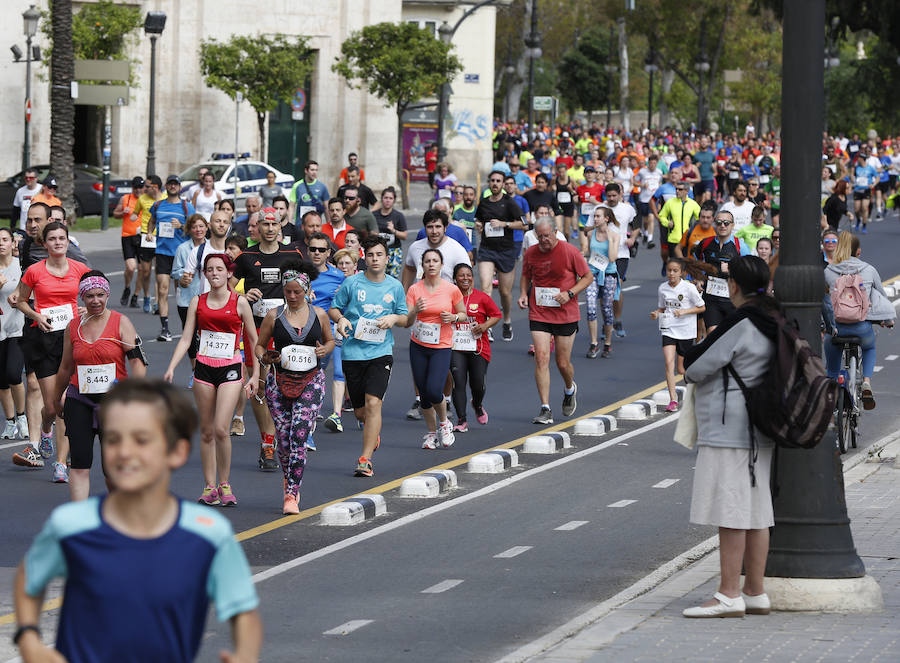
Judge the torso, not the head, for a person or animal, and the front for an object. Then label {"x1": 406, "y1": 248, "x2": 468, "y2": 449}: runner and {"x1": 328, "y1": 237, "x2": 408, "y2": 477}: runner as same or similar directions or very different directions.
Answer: same or similar directions

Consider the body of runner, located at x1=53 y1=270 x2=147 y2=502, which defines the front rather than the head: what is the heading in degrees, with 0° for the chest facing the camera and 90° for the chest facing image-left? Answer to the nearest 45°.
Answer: approximately 0°

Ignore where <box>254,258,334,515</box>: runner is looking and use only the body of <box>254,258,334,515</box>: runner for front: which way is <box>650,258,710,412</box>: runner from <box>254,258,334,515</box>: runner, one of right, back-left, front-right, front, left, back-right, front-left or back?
back-left

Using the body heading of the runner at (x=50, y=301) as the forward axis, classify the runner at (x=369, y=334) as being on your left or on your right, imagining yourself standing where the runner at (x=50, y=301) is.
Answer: on your left

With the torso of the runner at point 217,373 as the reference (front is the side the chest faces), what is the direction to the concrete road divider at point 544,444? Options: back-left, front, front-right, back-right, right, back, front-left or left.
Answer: back-left

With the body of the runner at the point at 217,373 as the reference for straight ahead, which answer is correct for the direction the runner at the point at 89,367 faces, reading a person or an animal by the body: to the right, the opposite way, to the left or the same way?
the same way

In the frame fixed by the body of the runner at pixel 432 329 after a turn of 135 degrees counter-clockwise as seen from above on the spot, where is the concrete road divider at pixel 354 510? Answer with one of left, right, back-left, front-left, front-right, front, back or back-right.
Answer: back-right

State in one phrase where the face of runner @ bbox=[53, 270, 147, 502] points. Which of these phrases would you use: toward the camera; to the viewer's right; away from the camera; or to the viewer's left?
toward the camera

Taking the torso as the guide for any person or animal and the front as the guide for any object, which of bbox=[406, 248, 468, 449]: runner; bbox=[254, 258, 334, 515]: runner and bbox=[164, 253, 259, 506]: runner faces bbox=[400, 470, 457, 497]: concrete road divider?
bbox=[406, 248, 468, 449]: runner

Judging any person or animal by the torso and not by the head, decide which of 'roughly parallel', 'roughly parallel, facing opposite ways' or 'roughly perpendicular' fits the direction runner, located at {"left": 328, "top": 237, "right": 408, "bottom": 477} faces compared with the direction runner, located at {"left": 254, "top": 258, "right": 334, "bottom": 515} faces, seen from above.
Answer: roughly parallel

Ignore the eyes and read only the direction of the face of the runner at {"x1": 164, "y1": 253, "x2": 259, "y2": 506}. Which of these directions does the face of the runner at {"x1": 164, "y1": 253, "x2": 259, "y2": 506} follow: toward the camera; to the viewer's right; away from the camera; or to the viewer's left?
toward the camera

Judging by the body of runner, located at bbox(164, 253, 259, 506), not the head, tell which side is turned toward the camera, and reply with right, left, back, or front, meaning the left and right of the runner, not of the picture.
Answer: front

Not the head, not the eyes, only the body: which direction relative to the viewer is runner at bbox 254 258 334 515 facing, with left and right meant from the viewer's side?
facing the viewer

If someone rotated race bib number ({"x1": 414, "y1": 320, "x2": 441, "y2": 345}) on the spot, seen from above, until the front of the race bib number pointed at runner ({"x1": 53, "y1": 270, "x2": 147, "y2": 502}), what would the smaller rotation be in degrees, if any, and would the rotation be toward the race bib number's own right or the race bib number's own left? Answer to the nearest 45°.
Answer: approximately 45° to the race bib number's own right

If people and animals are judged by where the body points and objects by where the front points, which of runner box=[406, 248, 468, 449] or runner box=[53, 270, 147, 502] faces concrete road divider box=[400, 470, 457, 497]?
runner box=[406, 248, 468, 449]

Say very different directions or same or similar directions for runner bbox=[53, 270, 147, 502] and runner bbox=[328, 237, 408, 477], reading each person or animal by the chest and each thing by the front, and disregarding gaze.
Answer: same or similar directions

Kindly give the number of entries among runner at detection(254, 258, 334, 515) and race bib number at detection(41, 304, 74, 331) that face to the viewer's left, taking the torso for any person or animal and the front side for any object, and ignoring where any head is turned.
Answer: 0

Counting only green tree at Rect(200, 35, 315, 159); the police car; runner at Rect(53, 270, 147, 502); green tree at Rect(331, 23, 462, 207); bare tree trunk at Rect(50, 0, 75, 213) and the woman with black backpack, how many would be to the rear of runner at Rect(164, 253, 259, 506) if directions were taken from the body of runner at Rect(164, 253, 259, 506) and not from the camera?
4

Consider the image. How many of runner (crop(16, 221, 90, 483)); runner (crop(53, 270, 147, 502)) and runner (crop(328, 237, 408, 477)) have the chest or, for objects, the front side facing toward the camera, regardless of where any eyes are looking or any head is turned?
3

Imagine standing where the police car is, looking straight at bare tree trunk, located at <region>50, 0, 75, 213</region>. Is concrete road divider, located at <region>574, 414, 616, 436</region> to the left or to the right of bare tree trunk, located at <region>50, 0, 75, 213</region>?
left
